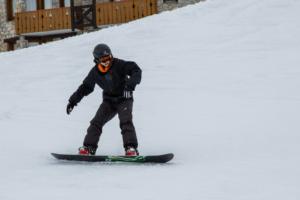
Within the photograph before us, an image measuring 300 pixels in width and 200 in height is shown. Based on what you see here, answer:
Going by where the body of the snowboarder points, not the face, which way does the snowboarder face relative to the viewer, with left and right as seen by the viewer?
facing the viewer
